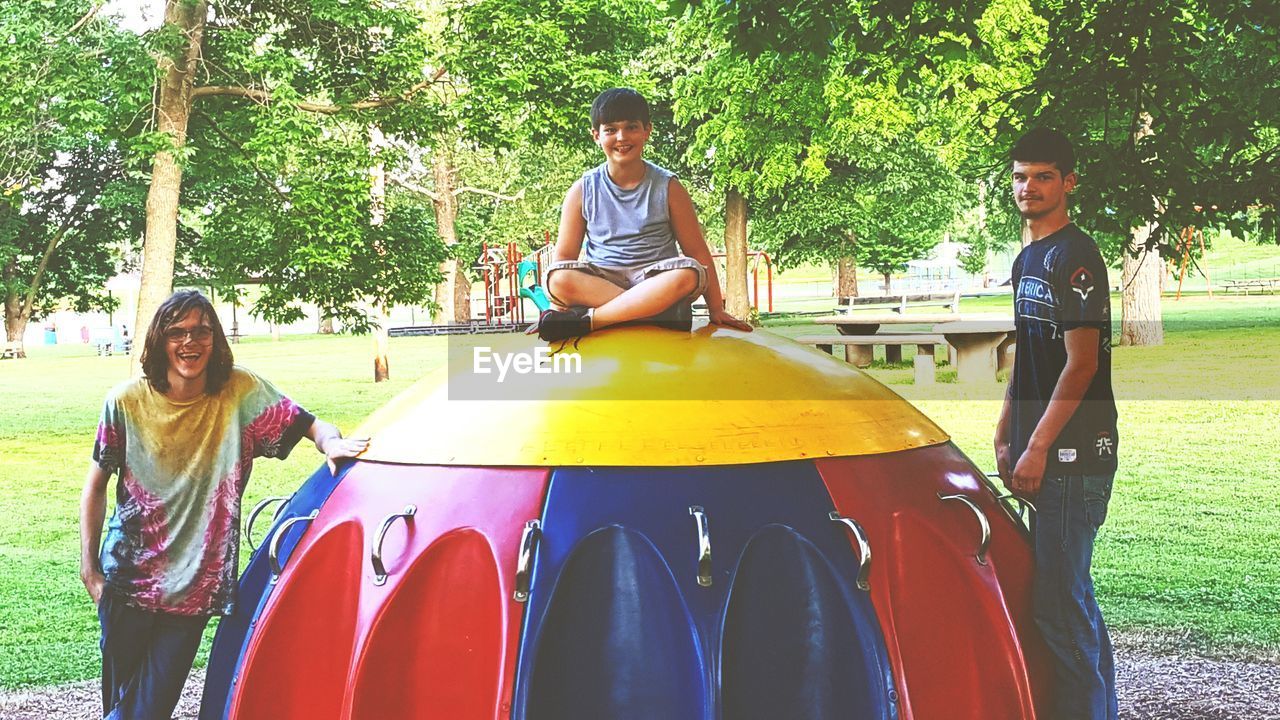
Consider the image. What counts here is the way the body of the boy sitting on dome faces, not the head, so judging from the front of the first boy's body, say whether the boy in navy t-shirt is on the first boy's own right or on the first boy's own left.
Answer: on the first boy's own left

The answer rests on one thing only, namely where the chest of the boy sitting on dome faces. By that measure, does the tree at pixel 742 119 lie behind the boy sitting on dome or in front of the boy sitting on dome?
behind

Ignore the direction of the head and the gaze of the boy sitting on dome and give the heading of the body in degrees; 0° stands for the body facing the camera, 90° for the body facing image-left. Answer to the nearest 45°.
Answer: approximately 0°

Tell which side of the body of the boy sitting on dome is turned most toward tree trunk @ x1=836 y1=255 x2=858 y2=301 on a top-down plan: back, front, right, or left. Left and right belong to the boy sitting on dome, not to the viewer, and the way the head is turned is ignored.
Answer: back

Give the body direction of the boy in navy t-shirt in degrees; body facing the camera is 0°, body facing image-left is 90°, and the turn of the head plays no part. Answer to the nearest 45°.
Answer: approximately 45°

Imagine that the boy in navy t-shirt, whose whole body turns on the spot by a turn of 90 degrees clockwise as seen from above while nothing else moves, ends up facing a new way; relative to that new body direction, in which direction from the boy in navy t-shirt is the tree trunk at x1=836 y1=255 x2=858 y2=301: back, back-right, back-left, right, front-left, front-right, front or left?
front-right

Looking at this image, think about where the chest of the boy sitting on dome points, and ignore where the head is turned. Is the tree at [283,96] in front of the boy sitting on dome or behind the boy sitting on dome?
behind

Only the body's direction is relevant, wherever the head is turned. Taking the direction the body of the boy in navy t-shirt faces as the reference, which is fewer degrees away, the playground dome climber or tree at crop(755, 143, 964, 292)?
the playground dome climber
